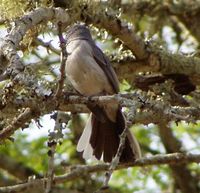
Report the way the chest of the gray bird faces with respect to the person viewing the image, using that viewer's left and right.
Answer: facing the viewer and to the left of the viewer
